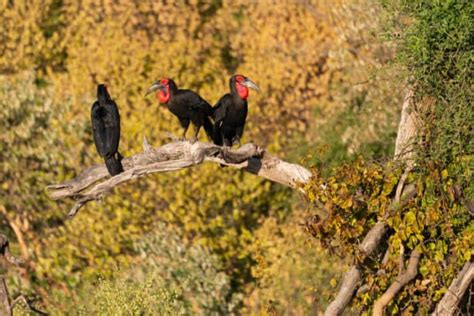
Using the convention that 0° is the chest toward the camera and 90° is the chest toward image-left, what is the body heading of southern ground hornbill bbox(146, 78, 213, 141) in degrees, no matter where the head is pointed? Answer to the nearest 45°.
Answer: approximately 90°

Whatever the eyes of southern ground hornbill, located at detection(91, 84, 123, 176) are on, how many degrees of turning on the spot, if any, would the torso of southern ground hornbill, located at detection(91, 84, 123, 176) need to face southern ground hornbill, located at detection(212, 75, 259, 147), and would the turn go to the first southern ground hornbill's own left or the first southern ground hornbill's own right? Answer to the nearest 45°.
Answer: approximately 90° to the first southern ground hornbill's own right

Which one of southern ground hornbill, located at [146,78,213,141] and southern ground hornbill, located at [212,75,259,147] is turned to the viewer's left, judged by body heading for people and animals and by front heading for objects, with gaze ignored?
southern ground hornbill, located at [146,78,213,141]

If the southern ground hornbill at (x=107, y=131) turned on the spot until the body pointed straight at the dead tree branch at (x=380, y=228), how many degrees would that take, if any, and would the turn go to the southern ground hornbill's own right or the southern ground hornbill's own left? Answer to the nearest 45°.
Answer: approximately 90° to the southern ground hornbill's own right

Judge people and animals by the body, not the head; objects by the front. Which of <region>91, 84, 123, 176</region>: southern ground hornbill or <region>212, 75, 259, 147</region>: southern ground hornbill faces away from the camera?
<region>91, 84, 123, 176</region>: southern ground hornbill

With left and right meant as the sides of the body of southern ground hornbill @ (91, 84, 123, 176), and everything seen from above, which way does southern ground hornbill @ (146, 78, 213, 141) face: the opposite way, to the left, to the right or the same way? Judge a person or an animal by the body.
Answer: to the left

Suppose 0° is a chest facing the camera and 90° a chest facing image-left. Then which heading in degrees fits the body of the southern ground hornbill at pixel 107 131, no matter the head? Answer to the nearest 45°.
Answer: approximately 180°

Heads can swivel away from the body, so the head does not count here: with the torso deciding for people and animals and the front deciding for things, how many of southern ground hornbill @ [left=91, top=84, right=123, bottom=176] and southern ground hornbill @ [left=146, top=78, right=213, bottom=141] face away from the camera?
1

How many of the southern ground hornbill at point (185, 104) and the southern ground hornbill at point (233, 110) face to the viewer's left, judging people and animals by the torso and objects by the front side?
1

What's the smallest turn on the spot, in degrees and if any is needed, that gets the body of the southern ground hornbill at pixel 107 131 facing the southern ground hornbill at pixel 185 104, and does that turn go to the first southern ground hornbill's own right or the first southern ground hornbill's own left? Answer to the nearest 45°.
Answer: approximately 90° to the first southern ground hornbill's own right
